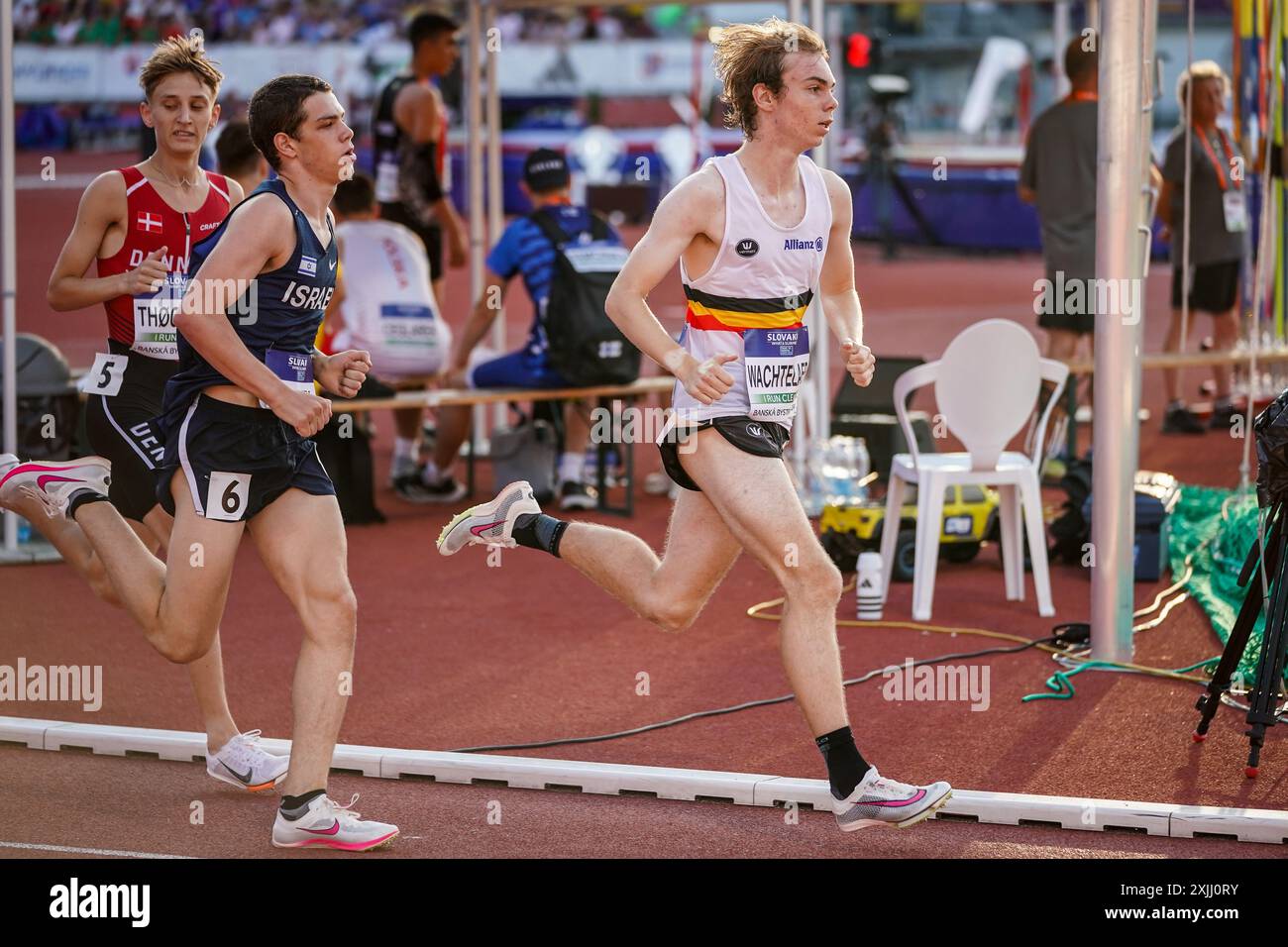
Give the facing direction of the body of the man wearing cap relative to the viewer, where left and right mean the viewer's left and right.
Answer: facing away from the viewer and to the left of the viewer

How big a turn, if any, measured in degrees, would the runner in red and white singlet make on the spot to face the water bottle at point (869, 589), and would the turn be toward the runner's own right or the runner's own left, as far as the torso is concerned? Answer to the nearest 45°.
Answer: approximately 90° to the runner's own left

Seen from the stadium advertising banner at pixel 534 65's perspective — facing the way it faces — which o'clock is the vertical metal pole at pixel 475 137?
The vertical metal pole is roughly at 12 o'clock from the stadium advertising banner.

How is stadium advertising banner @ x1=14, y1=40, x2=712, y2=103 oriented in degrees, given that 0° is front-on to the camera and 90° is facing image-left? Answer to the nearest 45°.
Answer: approximately 0°

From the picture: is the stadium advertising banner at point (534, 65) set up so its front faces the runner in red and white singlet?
yes

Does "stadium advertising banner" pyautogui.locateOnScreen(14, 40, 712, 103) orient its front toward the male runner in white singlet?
yes

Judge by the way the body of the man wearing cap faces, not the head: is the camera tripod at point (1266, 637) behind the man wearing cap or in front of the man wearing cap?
behind

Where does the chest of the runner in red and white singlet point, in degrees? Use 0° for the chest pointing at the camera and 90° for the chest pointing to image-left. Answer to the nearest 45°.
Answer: approximately 315°

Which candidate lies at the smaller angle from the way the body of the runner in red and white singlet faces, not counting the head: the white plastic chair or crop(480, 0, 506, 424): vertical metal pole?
the white plastic chair

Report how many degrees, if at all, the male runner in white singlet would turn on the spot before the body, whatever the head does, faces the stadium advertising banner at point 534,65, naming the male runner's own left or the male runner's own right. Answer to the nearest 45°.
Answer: approximately 135° to the male runner's own left

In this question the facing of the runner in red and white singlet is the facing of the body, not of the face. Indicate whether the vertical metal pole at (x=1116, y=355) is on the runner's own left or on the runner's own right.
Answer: on the runner's own left

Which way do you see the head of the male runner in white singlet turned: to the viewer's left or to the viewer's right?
to the viewer's right

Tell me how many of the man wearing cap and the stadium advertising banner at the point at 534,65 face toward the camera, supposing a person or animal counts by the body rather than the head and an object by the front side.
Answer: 1
